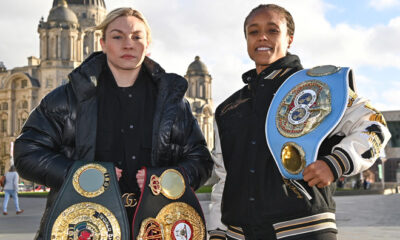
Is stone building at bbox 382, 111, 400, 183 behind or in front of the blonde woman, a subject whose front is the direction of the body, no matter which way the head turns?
behind

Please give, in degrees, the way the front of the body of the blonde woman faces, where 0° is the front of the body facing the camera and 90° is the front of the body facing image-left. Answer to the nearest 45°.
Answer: approximately 0°
